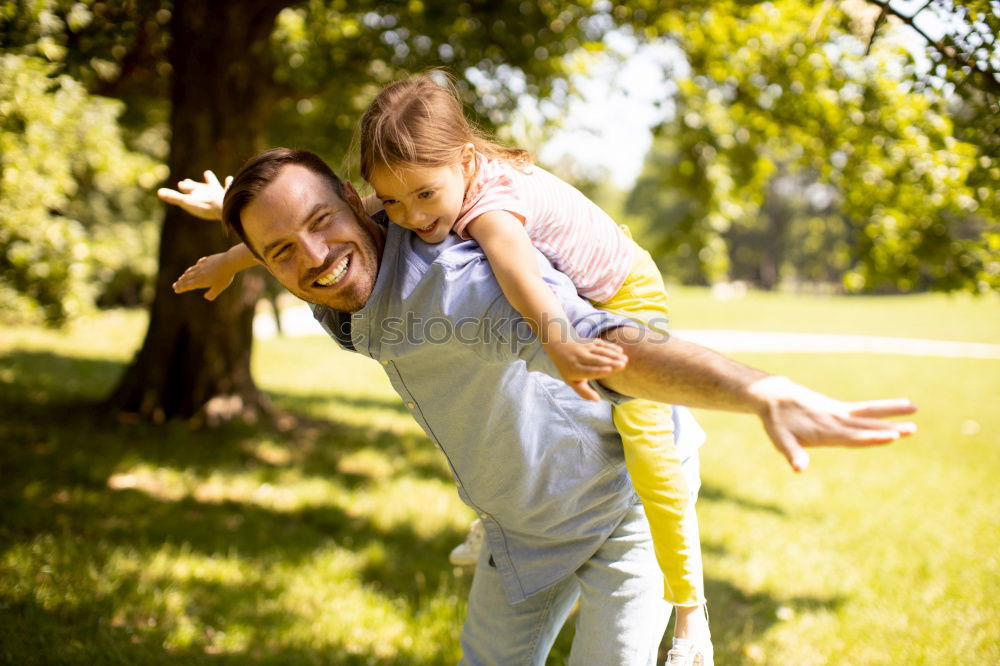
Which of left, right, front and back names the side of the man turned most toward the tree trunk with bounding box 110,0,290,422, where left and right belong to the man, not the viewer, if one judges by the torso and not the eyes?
right

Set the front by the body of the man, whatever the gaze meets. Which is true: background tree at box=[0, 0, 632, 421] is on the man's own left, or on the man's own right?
on the man's own right

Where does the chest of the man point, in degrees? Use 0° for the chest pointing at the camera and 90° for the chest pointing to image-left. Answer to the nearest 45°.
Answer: approximately 45°
